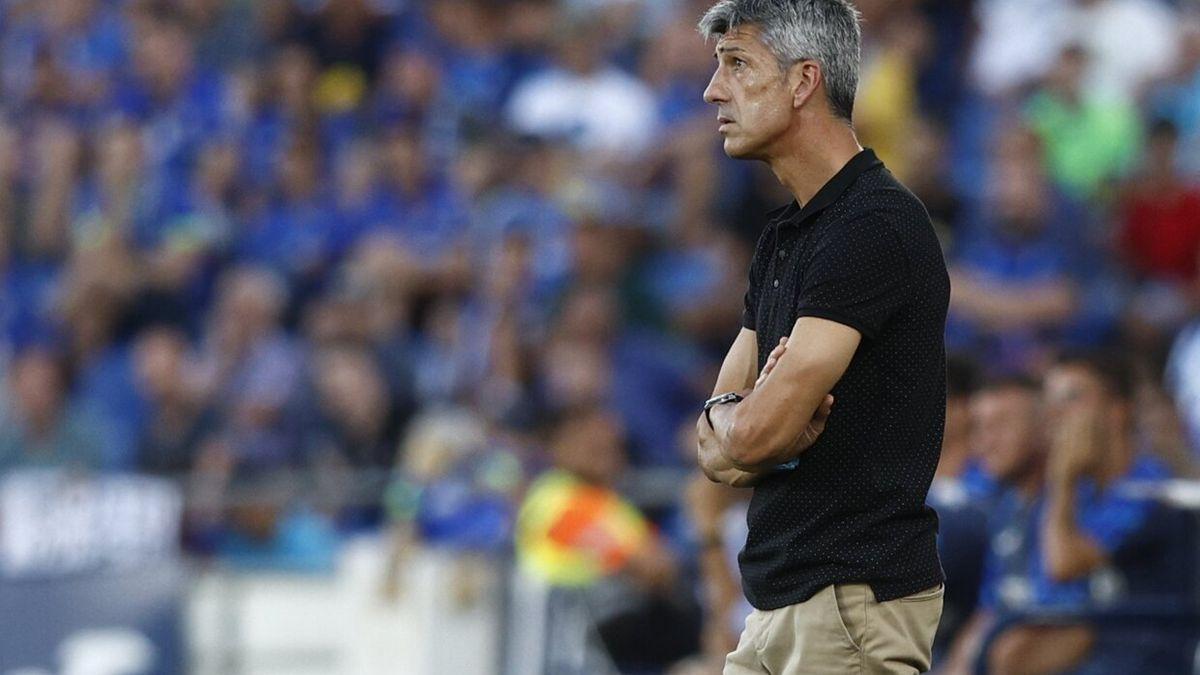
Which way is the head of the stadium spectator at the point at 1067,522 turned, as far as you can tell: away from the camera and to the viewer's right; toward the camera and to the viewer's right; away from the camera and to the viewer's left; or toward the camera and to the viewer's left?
toward the camera and to the viewer's left

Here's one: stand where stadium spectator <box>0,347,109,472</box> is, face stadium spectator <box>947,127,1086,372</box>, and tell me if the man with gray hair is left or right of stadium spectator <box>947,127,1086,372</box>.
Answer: right

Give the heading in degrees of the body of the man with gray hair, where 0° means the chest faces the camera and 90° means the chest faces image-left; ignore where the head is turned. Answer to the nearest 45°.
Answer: approximately 90°

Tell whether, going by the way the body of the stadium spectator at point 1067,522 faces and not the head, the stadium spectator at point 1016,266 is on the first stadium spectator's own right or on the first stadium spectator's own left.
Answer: on the first stadium spectator's own right

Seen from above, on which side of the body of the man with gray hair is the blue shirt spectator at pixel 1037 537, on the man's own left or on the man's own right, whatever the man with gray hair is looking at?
on the man's own right

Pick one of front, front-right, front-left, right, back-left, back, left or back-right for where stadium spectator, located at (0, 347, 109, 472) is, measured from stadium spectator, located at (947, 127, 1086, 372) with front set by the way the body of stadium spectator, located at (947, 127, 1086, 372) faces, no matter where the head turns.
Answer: right

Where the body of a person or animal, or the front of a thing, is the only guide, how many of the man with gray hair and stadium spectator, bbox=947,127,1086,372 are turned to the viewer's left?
1
